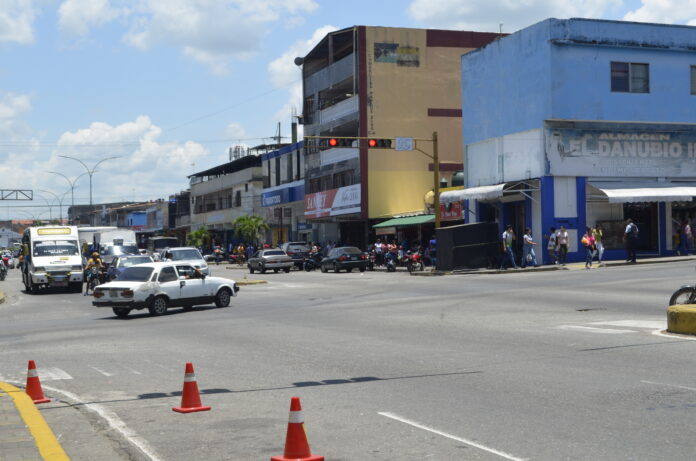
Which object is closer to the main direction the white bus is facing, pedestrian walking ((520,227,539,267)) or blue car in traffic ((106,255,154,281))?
the blue car in traffic

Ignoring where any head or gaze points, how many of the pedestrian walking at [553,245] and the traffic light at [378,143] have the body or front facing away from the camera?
0

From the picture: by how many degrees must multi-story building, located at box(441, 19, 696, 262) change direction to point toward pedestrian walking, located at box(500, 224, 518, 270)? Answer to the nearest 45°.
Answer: approximately 45° to its right

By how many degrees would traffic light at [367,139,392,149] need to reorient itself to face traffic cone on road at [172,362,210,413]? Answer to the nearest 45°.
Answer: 0° — it already faces it

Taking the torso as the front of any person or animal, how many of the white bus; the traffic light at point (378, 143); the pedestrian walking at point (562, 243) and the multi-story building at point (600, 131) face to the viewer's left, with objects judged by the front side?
0

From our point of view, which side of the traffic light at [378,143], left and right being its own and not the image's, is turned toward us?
front

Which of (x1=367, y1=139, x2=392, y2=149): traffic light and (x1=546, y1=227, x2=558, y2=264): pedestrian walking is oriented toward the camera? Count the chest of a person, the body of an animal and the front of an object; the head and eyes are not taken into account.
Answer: the traffic light

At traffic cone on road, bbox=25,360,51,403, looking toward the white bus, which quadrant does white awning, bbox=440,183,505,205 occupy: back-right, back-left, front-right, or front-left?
front-right

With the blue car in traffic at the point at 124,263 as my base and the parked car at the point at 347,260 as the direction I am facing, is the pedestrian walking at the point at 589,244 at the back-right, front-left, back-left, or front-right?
front-right

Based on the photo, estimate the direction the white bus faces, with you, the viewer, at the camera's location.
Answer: facing the viewer
